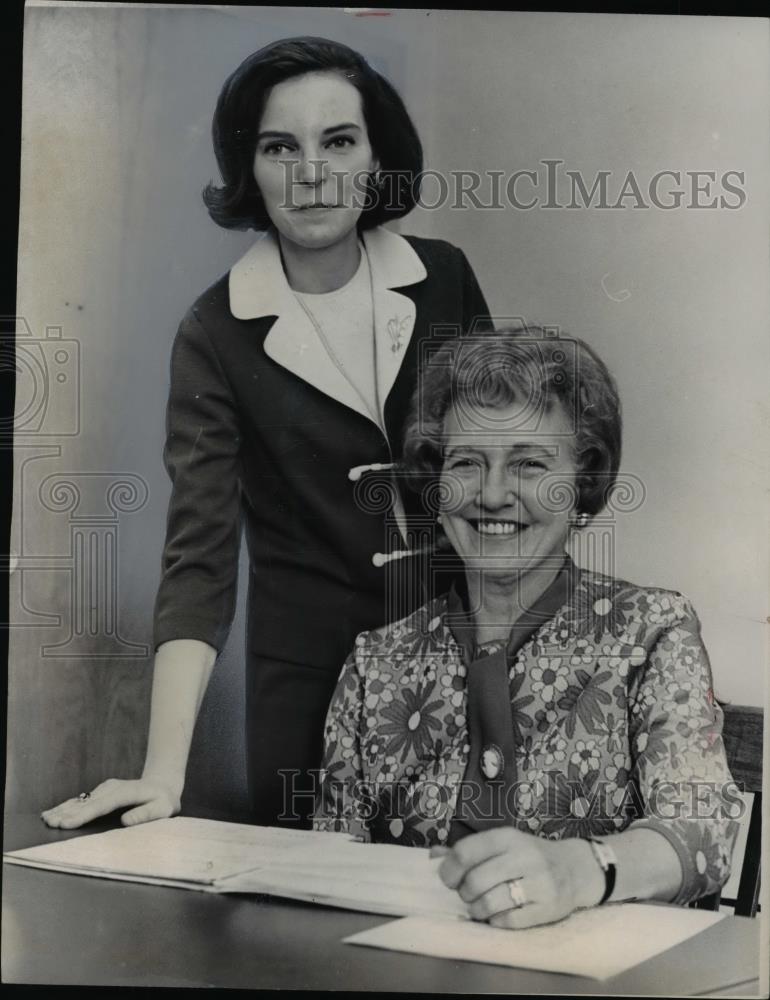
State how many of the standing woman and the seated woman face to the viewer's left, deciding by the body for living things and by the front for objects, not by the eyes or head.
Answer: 0

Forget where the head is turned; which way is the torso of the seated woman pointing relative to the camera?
toward the camera

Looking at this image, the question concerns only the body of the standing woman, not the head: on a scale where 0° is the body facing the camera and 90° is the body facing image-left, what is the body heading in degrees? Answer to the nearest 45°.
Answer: approximately 315°

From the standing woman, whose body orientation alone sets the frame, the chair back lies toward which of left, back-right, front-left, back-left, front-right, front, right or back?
front-left
